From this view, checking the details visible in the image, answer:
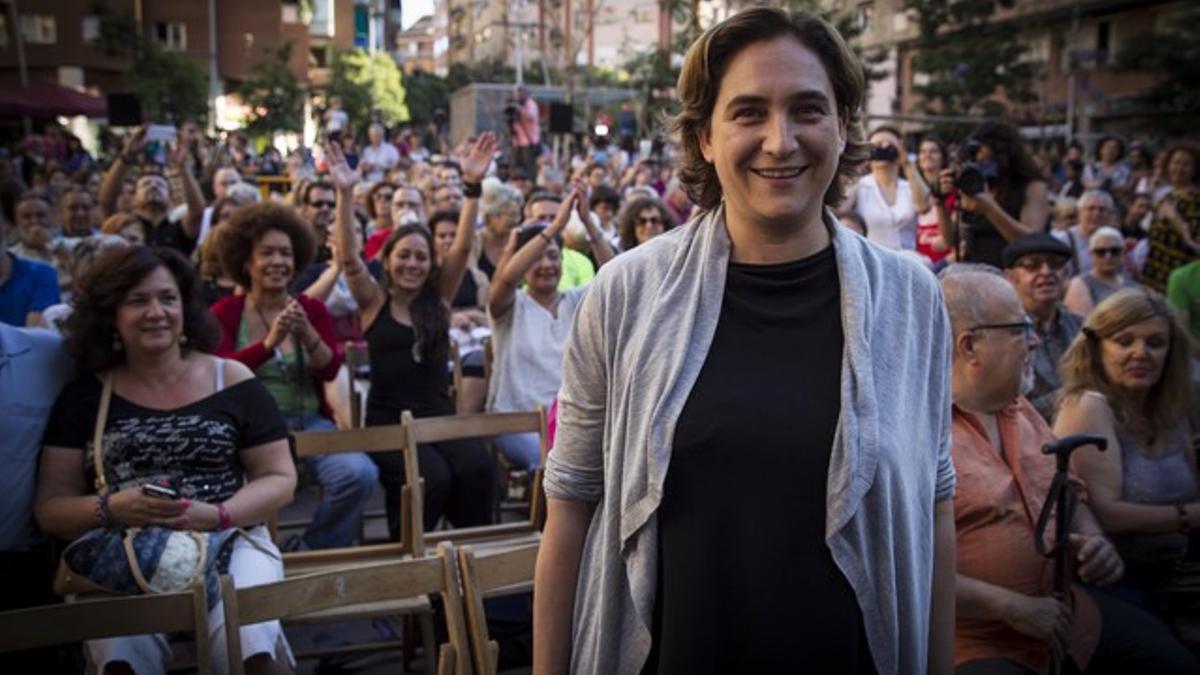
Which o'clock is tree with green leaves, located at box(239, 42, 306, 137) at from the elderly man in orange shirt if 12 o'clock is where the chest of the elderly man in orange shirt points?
The tree with green leaves is roughly at 6 o'clock from the elderly man in orange shirt.

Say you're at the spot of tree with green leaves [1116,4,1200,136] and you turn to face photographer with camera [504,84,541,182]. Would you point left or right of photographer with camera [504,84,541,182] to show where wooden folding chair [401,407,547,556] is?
left

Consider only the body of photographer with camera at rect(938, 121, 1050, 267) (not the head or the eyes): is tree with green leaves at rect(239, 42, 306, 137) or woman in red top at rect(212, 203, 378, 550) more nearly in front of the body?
the woman in red top

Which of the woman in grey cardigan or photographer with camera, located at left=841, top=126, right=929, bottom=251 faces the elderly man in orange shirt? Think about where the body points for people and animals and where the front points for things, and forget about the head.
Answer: the photographer with camera

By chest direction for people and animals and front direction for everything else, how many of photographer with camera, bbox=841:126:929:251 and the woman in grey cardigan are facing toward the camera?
2

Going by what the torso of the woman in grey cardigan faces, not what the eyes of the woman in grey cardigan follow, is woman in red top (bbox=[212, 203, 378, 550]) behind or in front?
behind

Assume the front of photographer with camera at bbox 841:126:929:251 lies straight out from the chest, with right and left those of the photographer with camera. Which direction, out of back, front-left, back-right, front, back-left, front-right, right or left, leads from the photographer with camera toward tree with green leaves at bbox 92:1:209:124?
back-right

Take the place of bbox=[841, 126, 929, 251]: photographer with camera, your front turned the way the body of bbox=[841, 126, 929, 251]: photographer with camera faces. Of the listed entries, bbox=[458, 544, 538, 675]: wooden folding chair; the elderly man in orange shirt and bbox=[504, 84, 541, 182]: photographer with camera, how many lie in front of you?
2

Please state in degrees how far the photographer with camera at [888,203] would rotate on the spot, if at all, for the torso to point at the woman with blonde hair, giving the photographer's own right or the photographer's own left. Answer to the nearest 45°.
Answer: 0° — they already face them

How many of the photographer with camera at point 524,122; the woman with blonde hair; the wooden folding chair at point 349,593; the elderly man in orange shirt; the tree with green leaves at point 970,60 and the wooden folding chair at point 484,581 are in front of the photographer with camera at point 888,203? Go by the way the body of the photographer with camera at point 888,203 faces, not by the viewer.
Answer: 4
